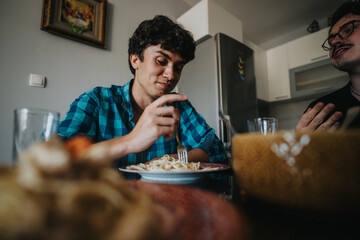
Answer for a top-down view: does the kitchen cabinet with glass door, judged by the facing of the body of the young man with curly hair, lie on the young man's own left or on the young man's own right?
on the young man's own left

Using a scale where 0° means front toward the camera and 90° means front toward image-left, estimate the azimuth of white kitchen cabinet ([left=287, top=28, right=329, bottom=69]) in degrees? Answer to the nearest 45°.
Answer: approximately 45°

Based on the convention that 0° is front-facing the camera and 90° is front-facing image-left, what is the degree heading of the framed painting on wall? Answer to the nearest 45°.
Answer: approximately 315°

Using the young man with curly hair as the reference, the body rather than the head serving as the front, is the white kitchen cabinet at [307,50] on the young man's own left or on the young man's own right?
on the young man's own left

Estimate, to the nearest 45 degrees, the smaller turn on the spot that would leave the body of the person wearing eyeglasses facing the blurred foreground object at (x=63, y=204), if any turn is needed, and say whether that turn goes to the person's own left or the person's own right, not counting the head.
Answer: approximately 45° to the person's own left

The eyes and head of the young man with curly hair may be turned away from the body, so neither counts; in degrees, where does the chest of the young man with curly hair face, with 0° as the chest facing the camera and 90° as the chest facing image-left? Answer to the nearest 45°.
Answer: approximately 315°
